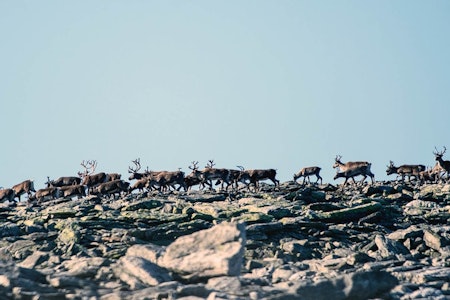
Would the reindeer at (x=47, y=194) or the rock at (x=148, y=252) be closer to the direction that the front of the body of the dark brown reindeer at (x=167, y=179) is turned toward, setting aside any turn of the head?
the reindeer

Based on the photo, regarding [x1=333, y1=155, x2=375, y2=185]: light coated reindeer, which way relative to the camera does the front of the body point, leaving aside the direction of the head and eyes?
to the viewer's left

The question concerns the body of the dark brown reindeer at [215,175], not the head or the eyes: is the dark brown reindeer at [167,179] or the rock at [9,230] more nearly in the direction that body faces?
the dark brown reindeer

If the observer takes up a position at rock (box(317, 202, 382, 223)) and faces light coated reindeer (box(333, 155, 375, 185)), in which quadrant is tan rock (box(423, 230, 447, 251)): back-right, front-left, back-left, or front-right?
back-right

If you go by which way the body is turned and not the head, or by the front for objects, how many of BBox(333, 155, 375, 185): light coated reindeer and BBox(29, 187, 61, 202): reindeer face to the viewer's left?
2

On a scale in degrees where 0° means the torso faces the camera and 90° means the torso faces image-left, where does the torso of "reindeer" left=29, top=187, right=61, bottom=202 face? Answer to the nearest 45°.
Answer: approximately 90°

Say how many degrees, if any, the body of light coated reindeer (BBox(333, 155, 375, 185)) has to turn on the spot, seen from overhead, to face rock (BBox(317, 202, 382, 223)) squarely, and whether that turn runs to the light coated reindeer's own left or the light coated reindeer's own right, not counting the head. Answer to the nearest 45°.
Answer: approximately 90° to the light coated reindeer's own left

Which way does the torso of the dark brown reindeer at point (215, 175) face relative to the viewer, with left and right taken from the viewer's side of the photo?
facing to the left of the viewer

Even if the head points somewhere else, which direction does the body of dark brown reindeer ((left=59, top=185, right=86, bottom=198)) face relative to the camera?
to the viewer's left
